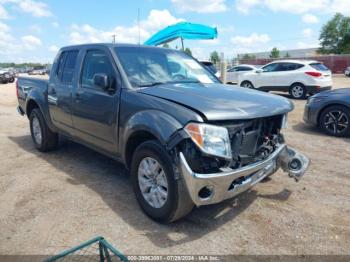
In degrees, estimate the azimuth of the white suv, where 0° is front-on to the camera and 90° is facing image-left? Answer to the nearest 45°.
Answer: approximately 135°

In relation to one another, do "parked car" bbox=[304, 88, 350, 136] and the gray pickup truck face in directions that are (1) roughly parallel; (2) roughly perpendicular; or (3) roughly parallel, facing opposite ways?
roughly parallel, facing opposite ways

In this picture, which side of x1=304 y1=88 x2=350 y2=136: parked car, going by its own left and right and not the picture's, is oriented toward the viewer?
left

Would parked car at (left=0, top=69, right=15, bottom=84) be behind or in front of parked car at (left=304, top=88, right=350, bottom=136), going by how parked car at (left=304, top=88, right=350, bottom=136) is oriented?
in front

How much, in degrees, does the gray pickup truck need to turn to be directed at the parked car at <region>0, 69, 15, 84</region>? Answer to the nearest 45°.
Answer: approximately 180°

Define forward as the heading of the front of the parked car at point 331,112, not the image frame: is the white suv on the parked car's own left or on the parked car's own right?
on the parked car's own right

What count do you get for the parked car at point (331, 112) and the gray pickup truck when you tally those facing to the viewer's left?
1

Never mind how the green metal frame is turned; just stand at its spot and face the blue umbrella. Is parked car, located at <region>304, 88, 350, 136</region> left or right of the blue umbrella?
right

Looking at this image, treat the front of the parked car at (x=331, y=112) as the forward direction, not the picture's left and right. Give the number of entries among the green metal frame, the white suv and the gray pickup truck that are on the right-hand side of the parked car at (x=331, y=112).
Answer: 1

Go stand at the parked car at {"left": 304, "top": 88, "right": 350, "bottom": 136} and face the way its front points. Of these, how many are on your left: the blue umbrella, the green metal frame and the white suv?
1

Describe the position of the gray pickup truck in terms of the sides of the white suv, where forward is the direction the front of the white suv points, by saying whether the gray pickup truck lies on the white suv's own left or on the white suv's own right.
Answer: on the white suv's own left
